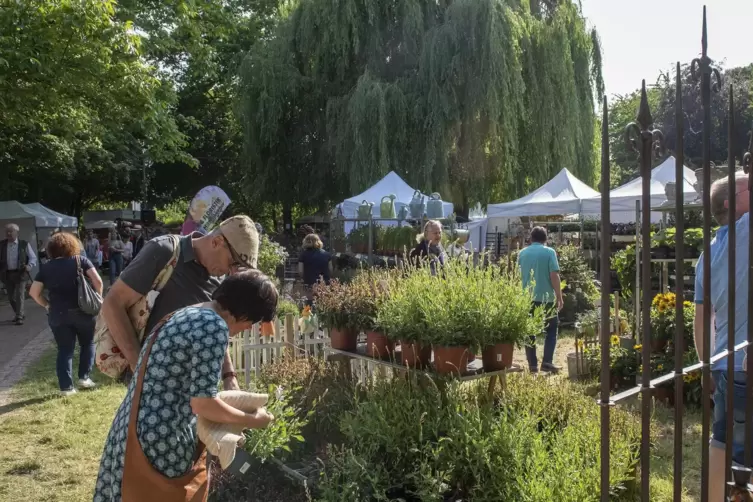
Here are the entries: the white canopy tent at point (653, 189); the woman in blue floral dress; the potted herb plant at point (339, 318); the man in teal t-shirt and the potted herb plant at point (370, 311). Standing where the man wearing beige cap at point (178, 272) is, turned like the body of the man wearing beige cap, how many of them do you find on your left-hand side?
4

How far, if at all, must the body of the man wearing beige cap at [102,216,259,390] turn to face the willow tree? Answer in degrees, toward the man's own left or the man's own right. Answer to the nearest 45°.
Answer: approximately 90° to the man's own left

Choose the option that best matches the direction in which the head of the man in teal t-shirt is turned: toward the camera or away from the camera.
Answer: away from the camera

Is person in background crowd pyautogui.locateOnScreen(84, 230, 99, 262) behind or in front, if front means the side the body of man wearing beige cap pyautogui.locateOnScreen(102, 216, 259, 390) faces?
behind

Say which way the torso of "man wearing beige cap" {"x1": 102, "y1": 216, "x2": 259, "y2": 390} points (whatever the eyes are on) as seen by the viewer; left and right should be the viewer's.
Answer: facing the viewer and to the right of the viewer

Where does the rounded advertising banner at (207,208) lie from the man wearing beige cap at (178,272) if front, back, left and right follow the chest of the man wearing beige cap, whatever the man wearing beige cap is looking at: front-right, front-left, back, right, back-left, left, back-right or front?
back-left

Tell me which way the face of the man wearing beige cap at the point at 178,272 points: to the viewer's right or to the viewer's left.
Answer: to the viewer's right

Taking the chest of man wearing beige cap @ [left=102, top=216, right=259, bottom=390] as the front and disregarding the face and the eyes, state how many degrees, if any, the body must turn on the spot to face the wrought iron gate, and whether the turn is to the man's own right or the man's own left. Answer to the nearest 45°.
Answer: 0° — they already face it

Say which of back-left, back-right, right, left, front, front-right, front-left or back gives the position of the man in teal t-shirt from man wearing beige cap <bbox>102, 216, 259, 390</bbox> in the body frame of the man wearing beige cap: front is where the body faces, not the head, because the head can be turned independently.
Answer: left

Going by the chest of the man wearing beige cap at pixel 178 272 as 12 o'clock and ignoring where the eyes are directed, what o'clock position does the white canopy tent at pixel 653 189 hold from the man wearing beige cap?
The white canopy tent is roughly at 9 o'clock from the man wearing beige cap.

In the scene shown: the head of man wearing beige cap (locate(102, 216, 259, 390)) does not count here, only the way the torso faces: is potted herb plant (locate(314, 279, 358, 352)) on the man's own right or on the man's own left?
on the man's own left

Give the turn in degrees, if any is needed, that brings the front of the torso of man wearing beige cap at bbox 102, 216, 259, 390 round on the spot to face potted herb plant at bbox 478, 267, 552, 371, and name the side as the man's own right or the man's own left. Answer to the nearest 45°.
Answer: approximately 45° to the man's own left

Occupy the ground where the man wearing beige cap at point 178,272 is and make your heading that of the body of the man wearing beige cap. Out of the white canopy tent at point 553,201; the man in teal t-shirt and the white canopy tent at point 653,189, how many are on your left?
3

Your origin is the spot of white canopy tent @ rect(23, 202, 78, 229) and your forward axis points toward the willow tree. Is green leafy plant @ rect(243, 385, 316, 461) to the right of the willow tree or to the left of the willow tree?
right
